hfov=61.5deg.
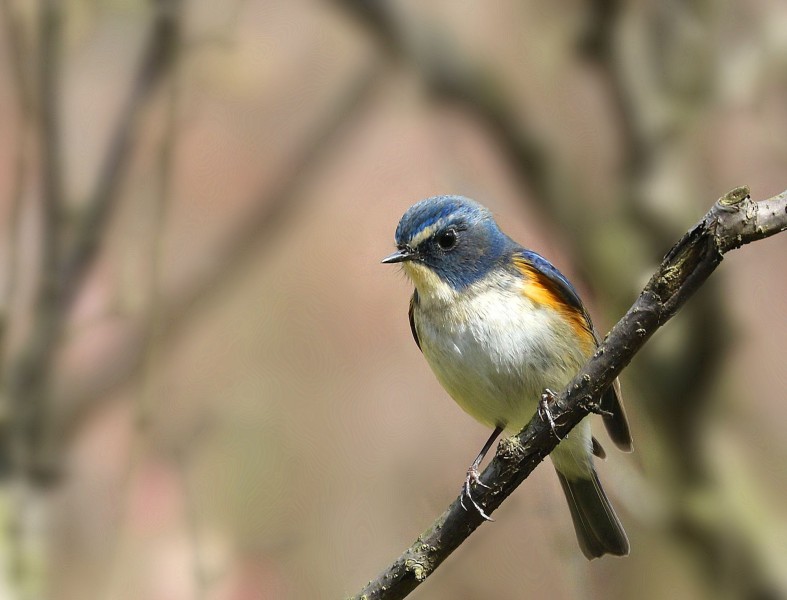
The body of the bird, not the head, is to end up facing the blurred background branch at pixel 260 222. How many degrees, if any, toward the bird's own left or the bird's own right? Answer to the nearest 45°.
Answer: approximately 90° to the bird's own right

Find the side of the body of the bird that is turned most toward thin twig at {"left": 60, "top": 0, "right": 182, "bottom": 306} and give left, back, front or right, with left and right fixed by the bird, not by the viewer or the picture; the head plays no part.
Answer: right

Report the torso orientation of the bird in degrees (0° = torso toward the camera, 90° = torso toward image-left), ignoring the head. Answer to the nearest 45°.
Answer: approximately 45°
